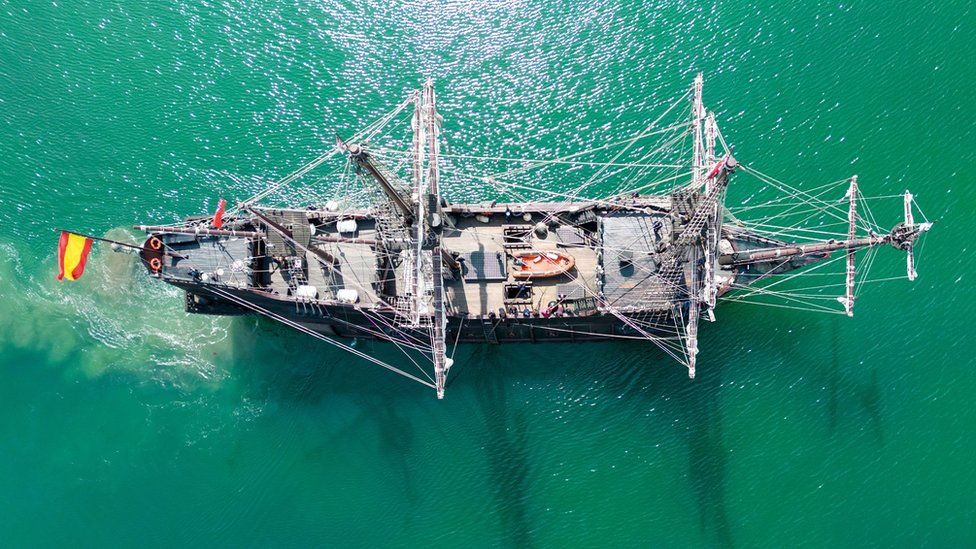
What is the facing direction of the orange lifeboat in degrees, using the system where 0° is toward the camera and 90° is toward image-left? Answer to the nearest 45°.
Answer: approximately 270°

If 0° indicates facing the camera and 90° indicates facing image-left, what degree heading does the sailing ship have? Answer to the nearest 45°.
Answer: approximately 270°
